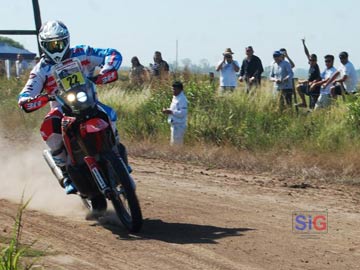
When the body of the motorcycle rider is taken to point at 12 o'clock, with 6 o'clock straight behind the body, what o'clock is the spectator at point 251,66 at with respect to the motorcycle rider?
The spectator is roughly at 7 o'clock from the motorcycle rider.

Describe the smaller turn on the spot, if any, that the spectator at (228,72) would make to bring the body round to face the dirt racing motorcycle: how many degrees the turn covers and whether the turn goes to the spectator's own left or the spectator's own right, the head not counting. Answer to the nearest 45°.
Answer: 0° — they already face it

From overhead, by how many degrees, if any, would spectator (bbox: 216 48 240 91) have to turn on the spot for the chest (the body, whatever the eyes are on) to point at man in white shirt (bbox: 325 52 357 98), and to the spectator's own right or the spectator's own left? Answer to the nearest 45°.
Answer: approximately 45° to the spectator's own left

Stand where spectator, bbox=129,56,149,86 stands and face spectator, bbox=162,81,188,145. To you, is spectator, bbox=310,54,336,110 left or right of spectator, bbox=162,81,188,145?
left

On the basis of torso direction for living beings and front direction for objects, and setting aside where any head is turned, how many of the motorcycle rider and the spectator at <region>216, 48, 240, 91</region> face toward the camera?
2

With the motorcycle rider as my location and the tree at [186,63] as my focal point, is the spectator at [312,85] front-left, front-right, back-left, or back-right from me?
front-right

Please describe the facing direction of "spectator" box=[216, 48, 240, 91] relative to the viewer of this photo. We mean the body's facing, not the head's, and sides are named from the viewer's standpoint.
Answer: facing the viewer

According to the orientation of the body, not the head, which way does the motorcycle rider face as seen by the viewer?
toward the camera

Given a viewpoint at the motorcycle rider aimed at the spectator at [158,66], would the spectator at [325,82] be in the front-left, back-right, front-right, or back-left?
front-right

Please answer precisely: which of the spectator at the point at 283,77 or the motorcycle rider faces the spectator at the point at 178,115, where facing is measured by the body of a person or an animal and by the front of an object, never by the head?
the spectator at the point at 283,77

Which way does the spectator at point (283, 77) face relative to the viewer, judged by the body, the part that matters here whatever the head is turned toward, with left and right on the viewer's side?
facing the viewer and to the left of the viewer

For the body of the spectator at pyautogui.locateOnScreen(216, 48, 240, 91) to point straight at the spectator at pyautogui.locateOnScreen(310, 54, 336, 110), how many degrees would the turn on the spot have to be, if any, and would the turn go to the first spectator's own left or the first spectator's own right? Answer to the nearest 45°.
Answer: approximately 45° to the first spectator's own left

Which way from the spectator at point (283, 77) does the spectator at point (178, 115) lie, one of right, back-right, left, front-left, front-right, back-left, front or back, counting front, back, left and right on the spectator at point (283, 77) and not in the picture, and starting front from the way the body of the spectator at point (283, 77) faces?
front

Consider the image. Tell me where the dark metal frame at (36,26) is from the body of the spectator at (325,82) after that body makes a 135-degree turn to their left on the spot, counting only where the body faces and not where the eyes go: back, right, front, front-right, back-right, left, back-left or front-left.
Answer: back
